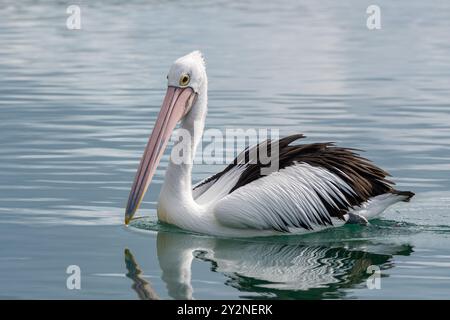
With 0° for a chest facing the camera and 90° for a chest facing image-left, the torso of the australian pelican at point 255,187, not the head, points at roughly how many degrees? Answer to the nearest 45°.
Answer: approximately 90°
